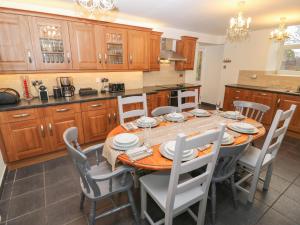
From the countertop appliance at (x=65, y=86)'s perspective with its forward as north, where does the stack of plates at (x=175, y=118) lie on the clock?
The stack of plates is roughly at 11 o'clock from the countertop appliance.

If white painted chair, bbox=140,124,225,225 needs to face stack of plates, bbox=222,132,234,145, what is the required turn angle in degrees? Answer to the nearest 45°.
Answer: approximately 90° to its right

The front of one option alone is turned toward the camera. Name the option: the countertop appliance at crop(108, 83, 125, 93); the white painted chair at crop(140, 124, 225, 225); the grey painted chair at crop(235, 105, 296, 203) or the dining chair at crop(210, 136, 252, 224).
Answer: the countertop appliance

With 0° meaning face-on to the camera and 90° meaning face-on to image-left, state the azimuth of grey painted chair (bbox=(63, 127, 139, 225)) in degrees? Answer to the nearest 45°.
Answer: approximately 225°

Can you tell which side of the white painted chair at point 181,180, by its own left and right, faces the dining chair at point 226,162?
right

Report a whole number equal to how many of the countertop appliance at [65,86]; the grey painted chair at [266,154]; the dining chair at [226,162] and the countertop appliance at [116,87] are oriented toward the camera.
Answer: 2

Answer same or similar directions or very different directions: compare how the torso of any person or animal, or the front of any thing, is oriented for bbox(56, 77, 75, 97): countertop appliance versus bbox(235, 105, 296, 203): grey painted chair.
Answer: very different directions

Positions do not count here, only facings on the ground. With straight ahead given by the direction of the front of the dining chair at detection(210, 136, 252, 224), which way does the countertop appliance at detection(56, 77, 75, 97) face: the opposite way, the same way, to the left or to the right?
the opposite way

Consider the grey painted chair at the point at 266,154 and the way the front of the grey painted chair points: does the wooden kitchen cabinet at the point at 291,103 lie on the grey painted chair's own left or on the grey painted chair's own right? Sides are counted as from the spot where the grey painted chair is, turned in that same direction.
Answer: on the grey painted chair's own right
